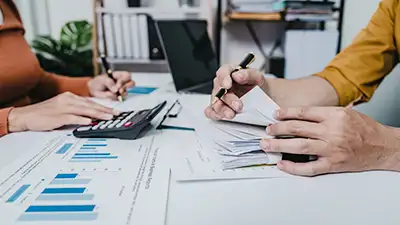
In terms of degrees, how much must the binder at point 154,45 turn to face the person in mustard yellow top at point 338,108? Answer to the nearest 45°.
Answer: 0° — it already faces them

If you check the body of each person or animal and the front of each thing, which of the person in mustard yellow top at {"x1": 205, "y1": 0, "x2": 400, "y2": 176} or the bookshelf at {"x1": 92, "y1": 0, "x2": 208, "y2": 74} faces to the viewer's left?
the person in mustard yellow top

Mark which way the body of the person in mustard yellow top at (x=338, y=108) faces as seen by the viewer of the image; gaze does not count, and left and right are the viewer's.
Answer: facing to the left of the viewer

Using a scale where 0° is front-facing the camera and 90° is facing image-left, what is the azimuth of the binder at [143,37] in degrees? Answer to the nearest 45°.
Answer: approximately 0°

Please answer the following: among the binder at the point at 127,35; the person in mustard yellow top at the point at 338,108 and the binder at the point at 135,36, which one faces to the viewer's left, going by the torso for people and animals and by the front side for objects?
the person in mustard yellow top
